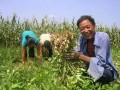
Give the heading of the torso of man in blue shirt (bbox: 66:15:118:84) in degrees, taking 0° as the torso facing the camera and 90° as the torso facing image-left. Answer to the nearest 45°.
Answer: approximately 45°
